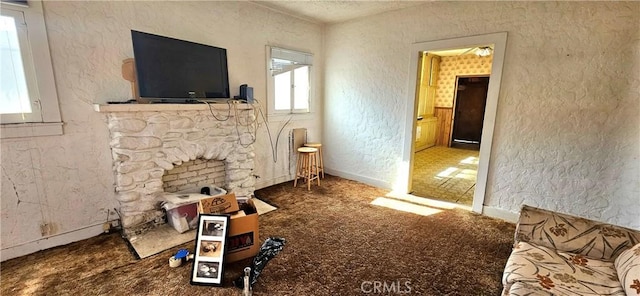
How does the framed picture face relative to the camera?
toward the camera

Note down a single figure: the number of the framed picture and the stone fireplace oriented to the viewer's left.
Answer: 0

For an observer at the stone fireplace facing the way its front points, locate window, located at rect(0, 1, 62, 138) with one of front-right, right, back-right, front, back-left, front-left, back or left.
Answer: back-right

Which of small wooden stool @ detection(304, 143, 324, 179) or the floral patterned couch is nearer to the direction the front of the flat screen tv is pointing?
the floral patterned couch

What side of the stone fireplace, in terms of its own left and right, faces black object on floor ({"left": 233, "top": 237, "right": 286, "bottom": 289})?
front

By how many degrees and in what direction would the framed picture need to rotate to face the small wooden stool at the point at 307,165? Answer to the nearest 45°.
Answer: approximately 135° to its left

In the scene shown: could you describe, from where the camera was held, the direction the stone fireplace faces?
facing the viewer and to the right of the viewer

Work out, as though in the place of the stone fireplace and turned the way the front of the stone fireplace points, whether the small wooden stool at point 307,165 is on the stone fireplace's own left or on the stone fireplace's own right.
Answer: on the stone fireplace's own left
